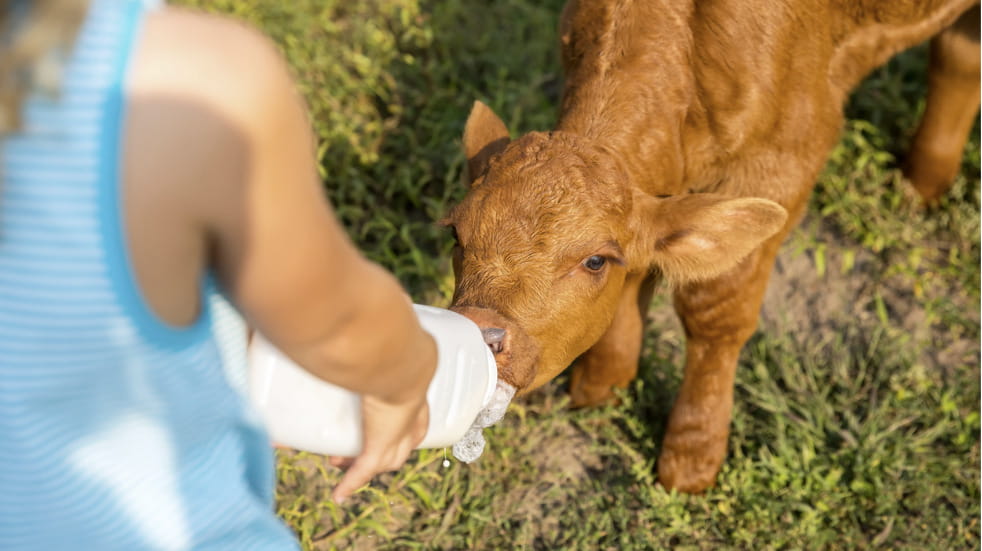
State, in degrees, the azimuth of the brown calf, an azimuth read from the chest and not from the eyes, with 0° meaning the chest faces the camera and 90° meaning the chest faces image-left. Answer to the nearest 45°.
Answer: approximately 45°
